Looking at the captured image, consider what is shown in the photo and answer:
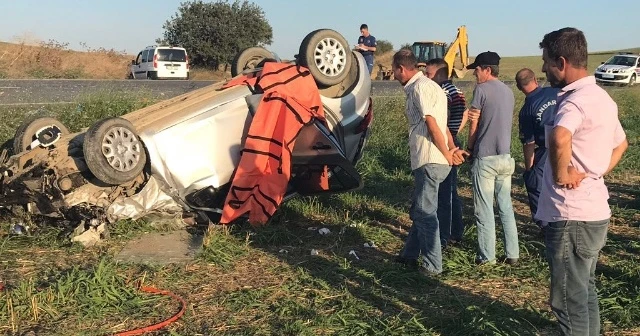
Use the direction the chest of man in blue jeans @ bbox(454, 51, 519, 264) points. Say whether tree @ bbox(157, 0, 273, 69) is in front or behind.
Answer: in front

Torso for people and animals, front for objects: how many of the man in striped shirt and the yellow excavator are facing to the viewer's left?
2

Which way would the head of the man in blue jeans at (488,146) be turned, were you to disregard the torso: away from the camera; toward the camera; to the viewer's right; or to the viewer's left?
to the viewer's left

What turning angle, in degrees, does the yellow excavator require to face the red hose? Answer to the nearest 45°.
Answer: approximately 90° to its left

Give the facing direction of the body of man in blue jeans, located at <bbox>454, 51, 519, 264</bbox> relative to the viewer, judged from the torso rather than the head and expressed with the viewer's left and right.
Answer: facing away from the viewer and to the left of the viewer

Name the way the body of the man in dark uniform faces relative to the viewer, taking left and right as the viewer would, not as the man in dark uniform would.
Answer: facing away from the viewer and to the left of the viewer

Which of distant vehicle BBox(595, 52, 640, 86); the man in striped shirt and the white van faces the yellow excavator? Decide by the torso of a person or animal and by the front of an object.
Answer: the distant vehicle

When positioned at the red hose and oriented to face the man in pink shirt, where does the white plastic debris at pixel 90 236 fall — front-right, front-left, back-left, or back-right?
back-left

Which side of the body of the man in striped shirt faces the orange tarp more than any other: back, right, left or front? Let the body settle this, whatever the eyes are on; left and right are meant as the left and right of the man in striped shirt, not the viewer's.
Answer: front

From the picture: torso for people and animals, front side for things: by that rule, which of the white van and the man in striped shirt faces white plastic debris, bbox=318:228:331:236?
the man in striped shirt

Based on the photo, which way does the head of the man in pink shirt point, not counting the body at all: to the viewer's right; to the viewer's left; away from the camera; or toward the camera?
to the viewer's left

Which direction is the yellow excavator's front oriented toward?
to the viewer's left

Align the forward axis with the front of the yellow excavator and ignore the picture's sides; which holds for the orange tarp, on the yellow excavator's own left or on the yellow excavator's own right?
on the yellow excavator's own left

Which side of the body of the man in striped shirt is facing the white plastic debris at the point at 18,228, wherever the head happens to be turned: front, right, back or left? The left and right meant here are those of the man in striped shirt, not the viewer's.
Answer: front

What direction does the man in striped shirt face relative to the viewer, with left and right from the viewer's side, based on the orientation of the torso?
facing to the left of the viewer
